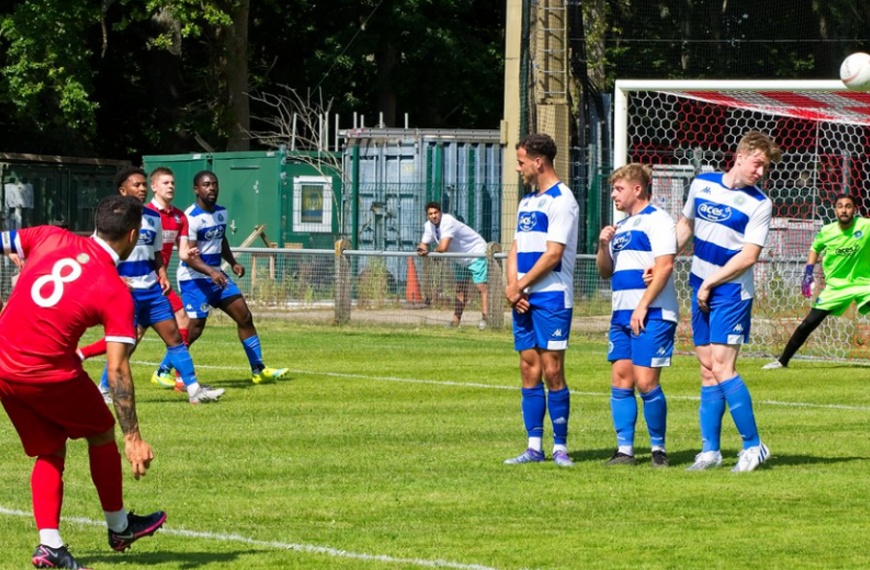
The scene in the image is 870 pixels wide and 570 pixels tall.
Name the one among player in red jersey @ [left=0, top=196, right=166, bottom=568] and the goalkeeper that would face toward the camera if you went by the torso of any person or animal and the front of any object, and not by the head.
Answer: the goalkeeper

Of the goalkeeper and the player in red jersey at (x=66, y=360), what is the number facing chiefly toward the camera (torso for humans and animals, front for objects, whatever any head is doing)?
1

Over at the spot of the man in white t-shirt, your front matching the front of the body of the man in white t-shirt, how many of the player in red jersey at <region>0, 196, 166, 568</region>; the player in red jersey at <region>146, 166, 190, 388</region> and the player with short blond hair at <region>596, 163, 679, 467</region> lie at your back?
0

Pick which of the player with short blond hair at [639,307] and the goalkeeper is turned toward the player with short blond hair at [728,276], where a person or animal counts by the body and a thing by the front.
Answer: the goalkeeper

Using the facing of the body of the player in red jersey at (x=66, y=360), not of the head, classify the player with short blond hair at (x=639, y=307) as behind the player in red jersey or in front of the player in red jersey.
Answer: in front

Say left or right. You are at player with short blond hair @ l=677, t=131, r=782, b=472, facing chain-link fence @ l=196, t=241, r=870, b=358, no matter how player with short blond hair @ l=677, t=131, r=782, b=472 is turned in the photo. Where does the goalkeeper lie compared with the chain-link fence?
right

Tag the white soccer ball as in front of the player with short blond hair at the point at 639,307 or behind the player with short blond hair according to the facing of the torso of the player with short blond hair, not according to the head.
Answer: behind

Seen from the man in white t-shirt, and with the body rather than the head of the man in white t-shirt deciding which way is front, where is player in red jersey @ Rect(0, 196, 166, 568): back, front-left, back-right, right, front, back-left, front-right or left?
front-left

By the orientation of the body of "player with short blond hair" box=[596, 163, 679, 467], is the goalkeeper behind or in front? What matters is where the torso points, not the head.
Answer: behind

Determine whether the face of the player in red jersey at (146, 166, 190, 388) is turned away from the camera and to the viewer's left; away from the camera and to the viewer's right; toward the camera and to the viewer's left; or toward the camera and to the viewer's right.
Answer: toward the camera and to the viewer's right

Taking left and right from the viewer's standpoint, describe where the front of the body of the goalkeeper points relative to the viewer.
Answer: facing the viewer

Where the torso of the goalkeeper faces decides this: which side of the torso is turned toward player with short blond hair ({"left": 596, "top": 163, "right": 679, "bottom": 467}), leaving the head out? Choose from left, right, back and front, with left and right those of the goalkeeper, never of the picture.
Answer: front

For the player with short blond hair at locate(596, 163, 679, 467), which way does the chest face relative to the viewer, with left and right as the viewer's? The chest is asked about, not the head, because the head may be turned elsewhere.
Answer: facing the viewer and to the left of the viewer

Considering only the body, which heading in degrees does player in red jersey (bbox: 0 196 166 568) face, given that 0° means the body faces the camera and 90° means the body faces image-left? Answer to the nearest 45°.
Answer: approximately 225°

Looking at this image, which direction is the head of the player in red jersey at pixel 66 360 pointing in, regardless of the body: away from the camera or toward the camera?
away from the camera
